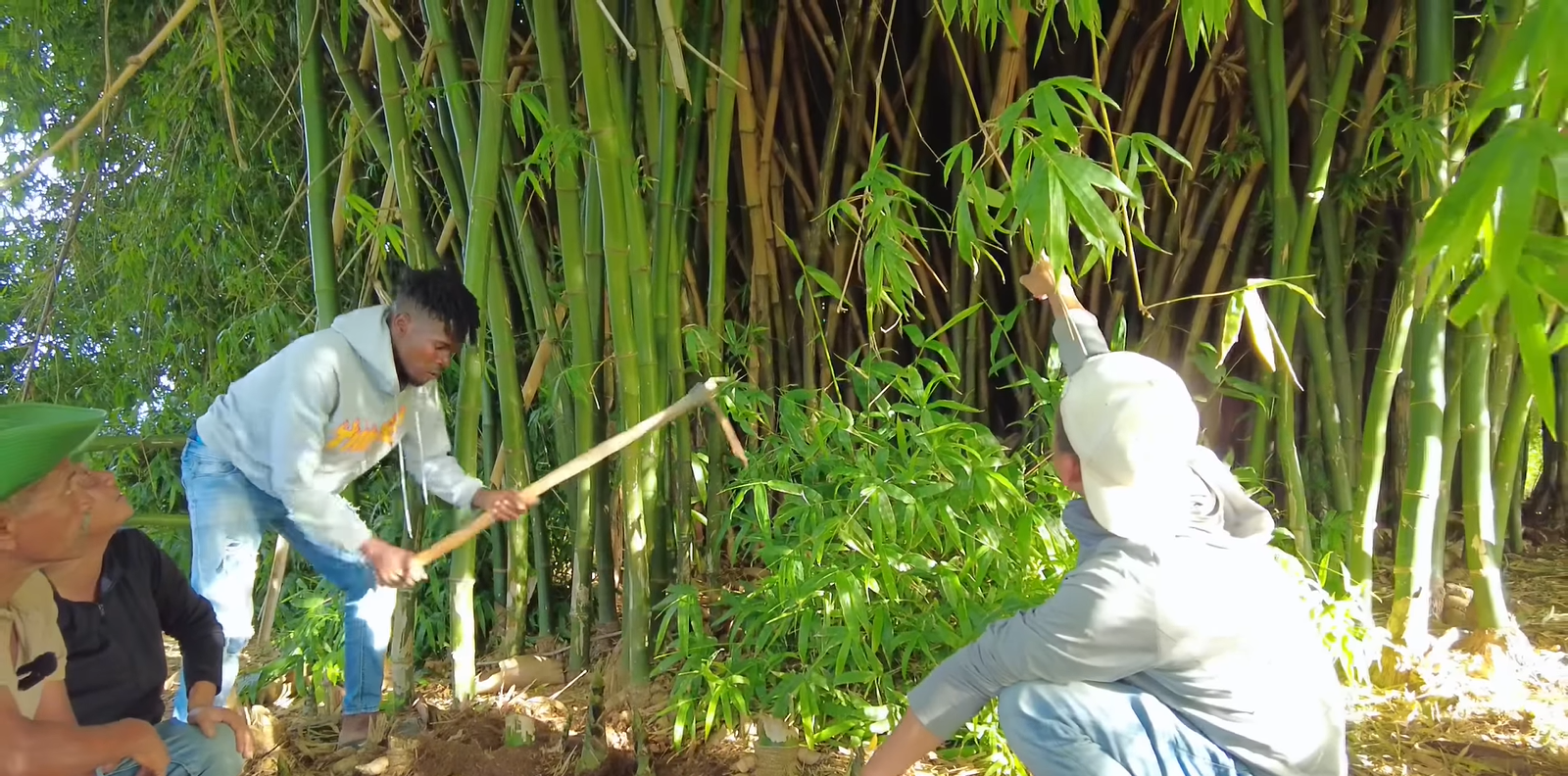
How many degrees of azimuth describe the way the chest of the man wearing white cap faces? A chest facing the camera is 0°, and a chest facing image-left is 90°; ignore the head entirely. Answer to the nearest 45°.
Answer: approximately 135°

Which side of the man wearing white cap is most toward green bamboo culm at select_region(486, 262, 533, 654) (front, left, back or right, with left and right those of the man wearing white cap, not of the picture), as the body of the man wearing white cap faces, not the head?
front

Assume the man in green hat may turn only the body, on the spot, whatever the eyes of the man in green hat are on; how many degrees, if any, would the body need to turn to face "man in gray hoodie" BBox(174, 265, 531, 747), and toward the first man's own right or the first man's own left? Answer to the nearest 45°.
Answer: approximately 45° to the first man's own left

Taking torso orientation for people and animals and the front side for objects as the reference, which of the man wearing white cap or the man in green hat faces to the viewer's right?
the man in green hat

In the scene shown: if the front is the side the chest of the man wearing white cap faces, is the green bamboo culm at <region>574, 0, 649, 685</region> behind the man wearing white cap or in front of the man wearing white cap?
in front

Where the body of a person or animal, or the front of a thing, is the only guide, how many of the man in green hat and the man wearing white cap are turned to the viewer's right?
1

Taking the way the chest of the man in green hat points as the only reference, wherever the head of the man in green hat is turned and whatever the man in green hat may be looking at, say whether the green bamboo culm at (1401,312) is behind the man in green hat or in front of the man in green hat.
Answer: in front

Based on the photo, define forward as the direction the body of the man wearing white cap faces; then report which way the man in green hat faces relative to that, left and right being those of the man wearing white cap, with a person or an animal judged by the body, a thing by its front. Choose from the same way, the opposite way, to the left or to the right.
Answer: to the right

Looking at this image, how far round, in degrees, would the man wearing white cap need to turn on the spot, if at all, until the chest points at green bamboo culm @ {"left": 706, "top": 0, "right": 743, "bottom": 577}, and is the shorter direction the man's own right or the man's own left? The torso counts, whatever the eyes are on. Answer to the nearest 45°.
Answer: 0° — they already face it

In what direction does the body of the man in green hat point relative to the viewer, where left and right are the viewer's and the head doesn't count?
facing to the right of the viewer

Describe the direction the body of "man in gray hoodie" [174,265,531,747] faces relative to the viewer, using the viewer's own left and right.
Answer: facing the viewer and to the right of the viewer

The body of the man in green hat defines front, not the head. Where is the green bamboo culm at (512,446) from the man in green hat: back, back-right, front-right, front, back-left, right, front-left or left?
front-left

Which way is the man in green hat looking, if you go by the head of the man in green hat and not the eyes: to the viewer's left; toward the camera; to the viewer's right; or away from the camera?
to the viewer's right
